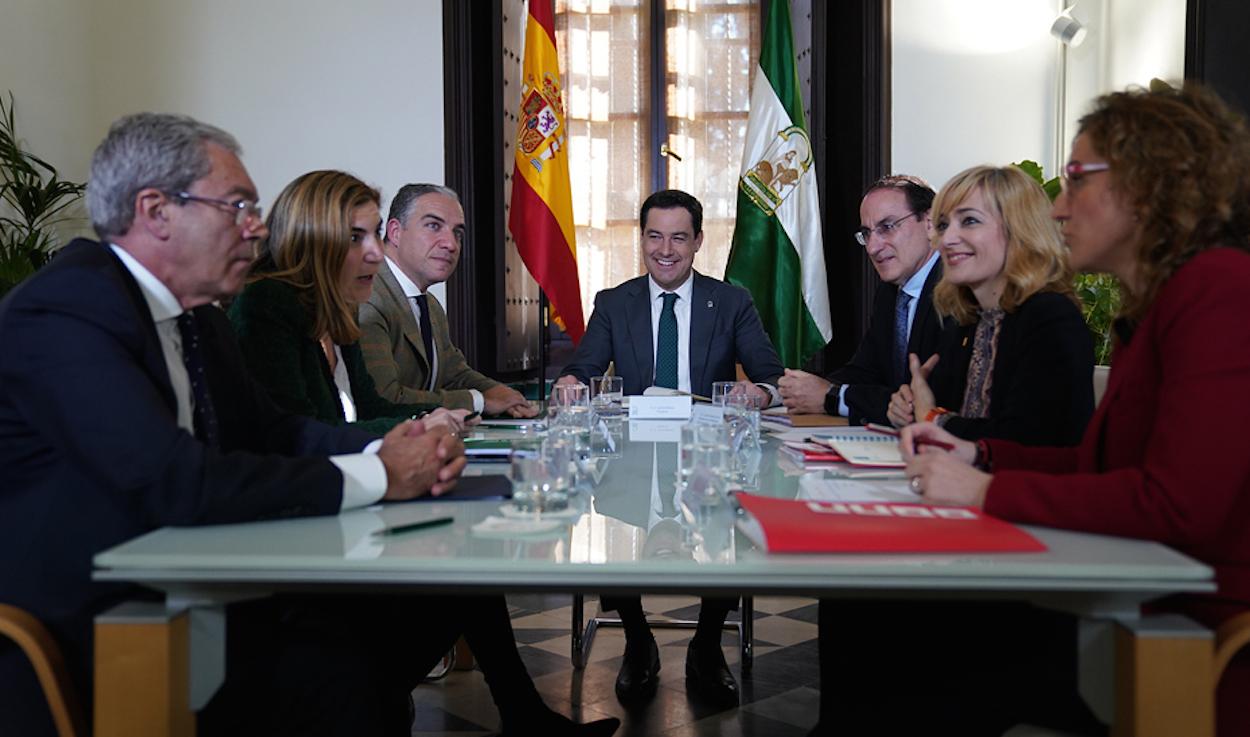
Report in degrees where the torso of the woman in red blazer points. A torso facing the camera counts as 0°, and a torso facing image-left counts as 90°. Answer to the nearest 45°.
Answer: approximately 90°

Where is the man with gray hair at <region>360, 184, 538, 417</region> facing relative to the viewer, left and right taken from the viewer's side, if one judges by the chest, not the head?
facing the viewer and to the right of the viewer

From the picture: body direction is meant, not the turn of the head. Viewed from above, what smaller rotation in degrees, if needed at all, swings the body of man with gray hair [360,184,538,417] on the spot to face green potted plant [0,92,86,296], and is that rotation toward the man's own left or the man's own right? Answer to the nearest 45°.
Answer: approximately 180°

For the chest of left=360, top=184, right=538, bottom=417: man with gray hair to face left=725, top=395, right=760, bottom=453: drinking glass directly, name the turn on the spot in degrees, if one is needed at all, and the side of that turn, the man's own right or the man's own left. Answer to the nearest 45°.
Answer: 0° — they already face it

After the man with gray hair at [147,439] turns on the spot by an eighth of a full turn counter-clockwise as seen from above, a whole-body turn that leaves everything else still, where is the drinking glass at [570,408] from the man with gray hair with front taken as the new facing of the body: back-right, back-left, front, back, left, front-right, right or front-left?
front

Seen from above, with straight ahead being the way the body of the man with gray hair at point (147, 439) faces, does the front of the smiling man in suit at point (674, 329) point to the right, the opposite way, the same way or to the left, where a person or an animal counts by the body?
to the right

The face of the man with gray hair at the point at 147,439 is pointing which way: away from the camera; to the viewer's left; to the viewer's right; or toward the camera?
to the viewer's right

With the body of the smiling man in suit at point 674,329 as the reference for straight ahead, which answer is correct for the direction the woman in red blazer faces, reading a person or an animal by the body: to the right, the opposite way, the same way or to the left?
to the right

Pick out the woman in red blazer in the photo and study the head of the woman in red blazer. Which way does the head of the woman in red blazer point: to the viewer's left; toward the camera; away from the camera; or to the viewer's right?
to the viewer's left

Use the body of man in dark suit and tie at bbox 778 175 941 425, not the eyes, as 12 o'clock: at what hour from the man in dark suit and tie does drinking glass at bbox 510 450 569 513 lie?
The drinking glass is roughly at 11 o'clock from the man in dark suit and tie.

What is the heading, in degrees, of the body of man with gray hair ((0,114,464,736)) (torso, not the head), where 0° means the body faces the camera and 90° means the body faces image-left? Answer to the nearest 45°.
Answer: approximately 270°

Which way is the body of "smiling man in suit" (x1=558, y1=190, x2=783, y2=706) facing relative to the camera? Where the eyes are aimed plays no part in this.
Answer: toward the camera

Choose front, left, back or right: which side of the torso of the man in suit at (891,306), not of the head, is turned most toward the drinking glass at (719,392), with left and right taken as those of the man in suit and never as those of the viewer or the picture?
front

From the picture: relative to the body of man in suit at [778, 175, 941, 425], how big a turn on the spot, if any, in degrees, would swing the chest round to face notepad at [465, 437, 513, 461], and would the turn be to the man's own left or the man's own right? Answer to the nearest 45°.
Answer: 0° — they already face it

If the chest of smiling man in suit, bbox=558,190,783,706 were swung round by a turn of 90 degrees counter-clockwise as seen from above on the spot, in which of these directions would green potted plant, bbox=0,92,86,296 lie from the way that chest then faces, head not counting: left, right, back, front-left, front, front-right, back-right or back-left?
back

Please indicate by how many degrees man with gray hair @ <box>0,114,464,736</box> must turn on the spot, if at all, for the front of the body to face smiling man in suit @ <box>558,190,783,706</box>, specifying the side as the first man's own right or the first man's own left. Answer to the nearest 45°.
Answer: approximately 45° to the first man's own left

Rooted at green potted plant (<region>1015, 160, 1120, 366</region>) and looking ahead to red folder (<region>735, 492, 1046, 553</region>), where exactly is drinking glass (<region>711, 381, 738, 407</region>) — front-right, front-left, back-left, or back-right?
front-right
